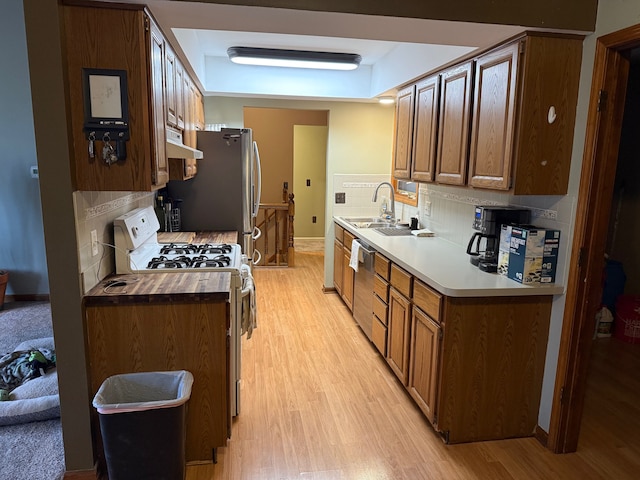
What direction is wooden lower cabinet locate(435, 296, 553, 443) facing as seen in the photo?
to the viewer's left

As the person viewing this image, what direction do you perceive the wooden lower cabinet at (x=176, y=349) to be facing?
facing to the right of the viewer

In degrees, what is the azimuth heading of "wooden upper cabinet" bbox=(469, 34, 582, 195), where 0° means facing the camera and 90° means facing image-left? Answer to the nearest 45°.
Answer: approximately 45°

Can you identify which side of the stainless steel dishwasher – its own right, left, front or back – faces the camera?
left

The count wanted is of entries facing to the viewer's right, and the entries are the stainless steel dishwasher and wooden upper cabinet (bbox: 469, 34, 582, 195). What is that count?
0

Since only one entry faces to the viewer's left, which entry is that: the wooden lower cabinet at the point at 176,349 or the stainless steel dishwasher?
the stainless steel dishwasher

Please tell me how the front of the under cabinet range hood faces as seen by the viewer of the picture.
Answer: facing to the right of the viewer

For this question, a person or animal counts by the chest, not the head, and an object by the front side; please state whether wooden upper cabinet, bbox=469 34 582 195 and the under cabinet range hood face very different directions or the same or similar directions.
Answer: very different directions

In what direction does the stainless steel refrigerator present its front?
to the viewer's right

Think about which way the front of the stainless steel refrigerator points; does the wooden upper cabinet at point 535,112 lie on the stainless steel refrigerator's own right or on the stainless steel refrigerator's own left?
on the stainless steel refrigerator's own right

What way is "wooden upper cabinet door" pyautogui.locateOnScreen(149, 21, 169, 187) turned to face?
to the viewer's right

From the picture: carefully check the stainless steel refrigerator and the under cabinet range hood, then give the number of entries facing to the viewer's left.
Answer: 0

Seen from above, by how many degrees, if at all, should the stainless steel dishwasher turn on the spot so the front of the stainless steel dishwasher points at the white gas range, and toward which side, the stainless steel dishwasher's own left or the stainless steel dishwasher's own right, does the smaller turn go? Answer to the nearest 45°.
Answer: approximately 45° to the stainless steel dishwasher's own left

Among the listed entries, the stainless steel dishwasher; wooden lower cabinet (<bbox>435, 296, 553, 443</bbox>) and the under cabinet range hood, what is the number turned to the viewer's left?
2
